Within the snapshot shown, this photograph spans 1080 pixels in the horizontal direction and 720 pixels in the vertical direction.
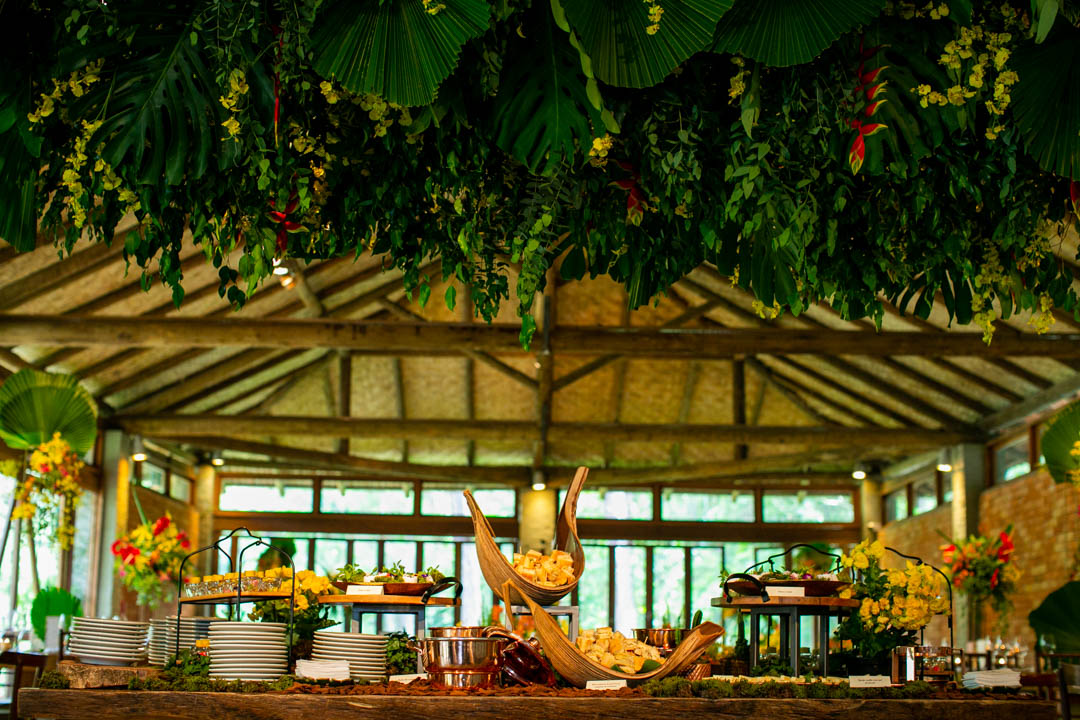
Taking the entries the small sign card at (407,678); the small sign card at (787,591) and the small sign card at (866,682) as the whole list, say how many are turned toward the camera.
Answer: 3

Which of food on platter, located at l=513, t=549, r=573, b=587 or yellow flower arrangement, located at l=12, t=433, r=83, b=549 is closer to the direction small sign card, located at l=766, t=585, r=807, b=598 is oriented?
the food on platter

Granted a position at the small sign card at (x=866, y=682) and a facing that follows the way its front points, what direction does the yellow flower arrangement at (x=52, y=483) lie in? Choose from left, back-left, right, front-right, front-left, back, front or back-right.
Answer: back-right

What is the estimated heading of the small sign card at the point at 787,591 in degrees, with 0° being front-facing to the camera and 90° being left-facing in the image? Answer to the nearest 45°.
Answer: approximately 0°

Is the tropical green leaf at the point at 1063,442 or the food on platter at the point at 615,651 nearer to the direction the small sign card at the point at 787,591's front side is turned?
the food on platter
